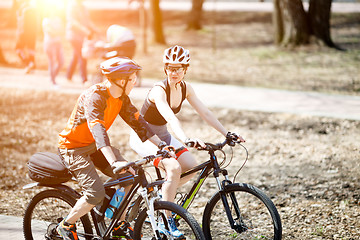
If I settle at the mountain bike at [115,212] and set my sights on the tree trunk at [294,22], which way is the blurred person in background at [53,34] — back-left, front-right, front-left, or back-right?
front-left

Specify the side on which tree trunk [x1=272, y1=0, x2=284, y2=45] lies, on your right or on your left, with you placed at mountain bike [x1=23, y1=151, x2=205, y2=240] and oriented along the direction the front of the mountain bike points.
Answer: on your left

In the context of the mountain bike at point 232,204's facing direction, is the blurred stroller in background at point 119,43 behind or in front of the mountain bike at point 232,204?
behind

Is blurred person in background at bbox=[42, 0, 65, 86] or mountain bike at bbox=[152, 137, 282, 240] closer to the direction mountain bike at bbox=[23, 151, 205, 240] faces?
the mountain bike

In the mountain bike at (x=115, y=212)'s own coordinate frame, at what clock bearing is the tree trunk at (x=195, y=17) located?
The tree trunk is roughly at 8 o'clock from the mountain bike.

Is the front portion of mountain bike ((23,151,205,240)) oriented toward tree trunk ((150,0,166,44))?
no

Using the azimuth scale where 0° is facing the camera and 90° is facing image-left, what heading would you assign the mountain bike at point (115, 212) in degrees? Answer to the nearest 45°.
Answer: approximately 315°

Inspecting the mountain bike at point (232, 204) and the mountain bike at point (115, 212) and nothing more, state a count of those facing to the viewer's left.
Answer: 0

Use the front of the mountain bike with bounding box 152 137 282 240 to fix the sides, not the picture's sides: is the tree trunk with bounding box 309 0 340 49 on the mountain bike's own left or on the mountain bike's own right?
on the mountain bike's own left

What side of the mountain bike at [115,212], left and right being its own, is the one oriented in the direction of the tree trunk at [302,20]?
left

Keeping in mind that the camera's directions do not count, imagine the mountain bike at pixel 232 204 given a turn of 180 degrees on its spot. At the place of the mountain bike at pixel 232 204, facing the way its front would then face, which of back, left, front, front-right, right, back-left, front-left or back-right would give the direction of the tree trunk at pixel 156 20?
front-right

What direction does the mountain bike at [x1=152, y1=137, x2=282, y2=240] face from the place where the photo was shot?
facing the viewer and to the right of the viewer

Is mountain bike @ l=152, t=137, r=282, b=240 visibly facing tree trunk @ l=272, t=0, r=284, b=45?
no

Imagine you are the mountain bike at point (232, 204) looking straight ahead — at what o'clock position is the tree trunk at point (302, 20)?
The tree trunk is roughly at 8 o'clock from the mountain bike.

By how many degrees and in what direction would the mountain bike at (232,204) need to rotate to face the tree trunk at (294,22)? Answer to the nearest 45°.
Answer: approximately 135° to its left

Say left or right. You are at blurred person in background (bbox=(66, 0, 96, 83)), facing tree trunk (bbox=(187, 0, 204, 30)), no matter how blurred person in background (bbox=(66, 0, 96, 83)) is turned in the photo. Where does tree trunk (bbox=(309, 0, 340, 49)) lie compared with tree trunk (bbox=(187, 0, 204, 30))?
right

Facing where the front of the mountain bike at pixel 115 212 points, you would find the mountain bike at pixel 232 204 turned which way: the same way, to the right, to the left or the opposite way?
the same way

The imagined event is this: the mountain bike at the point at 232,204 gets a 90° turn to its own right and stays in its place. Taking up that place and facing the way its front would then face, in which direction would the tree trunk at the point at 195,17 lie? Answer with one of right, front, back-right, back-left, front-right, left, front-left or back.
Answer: back-right

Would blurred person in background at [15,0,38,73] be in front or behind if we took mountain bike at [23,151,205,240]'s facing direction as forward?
behind

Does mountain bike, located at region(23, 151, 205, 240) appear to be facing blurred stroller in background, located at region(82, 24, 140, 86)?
no
